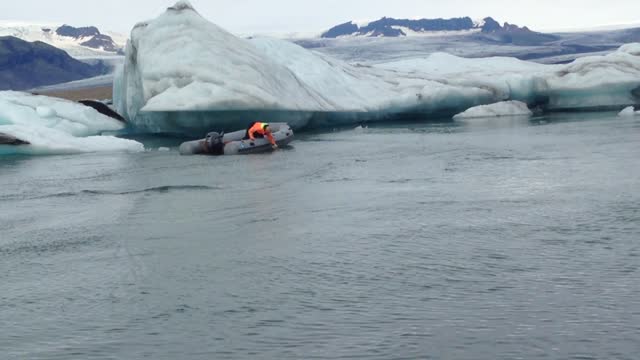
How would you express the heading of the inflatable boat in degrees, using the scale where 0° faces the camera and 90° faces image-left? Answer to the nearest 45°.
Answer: approximately 270°

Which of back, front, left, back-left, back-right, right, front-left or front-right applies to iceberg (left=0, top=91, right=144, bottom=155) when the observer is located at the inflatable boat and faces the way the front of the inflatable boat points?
back-left

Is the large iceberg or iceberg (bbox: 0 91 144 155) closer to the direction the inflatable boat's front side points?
the large iceberg
